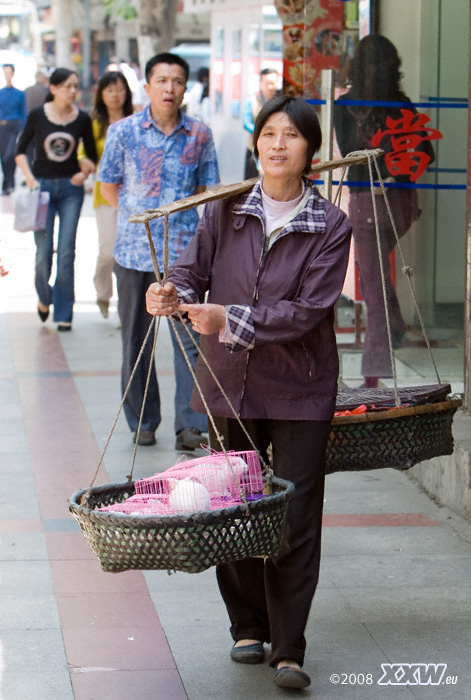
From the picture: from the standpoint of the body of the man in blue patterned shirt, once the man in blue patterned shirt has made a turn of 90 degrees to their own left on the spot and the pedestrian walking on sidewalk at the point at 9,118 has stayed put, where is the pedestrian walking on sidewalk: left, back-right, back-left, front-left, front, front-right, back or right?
left

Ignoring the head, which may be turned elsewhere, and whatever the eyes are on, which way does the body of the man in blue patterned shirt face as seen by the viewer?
toward the camera

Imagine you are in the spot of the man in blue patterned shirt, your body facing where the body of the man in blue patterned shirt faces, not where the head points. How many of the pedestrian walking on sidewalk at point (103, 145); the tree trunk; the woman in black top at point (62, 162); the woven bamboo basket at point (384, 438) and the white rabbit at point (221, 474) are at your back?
3

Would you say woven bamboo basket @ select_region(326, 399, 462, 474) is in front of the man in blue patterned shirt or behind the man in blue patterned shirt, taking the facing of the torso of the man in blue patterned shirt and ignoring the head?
in front

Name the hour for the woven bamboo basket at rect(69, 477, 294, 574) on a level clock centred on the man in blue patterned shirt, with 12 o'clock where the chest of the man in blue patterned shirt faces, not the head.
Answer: The woven bamboo basket is roughly at 12 o'clock from the man in blue patterned shirt.

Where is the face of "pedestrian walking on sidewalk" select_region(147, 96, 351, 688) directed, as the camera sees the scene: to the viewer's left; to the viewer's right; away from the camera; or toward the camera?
toward the camera

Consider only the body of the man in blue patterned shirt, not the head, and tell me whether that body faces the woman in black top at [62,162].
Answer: no

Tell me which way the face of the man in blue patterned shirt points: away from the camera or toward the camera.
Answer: toward the camera

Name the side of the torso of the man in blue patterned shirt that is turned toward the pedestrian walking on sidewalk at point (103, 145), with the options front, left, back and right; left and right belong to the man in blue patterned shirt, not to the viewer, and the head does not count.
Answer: back

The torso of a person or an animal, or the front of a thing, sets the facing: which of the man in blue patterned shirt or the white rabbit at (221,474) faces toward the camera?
the man in blue patterned shirt

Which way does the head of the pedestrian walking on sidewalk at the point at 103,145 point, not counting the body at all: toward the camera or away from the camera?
toward the camera

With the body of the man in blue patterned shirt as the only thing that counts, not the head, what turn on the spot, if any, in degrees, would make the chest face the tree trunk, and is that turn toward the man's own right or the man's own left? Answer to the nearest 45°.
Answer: approximately 180°
